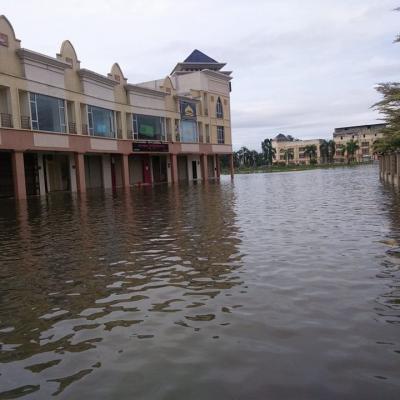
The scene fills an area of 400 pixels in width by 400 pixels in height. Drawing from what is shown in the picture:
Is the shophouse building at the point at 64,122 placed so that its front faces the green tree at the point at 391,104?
yes

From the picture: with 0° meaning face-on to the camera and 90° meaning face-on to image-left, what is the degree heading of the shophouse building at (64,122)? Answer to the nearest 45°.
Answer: approximately 315°
